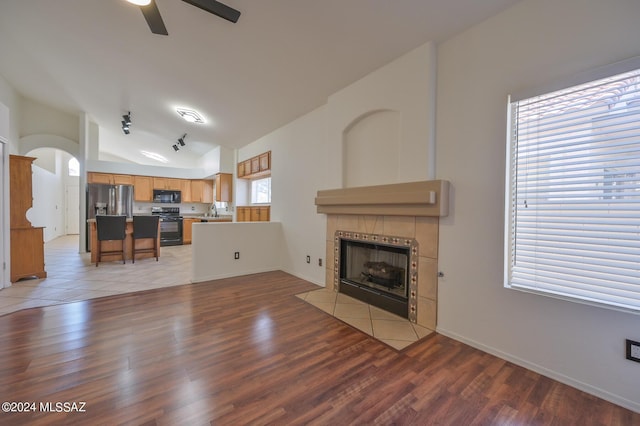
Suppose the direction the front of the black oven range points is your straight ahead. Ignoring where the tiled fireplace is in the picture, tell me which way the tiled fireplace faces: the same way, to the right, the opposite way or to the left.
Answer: to the right

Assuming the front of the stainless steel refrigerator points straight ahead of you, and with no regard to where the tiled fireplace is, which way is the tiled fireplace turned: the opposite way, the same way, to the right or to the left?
to the right

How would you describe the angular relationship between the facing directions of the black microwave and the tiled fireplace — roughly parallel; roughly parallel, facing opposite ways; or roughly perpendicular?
roughly perpendicular

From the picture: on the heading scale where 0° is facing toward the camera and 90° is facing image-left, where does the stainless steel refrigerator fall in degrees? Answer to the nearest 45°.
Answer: approximately 0°

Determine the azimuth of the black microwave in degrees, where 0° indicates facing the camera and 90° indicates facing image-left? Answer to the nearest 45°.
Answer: approximately 0°

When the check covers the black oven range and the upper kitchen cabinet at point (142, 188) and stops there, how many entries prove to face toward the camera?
2

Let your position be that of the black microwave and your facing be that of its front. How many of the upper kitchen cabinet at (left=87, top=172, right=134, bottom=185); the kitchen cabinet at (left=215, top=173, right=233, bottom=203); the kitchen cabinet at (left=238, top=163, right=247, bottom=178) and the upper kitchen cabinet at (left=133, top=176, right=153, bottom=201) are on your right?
2

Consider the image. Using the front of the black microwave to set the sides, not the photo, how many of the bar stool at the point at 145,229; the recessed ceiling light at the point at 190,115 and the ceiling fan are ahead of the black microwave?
3

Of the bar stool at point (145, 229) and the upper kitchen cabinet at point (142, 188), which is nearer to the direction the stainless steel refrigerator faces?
the bar stool
